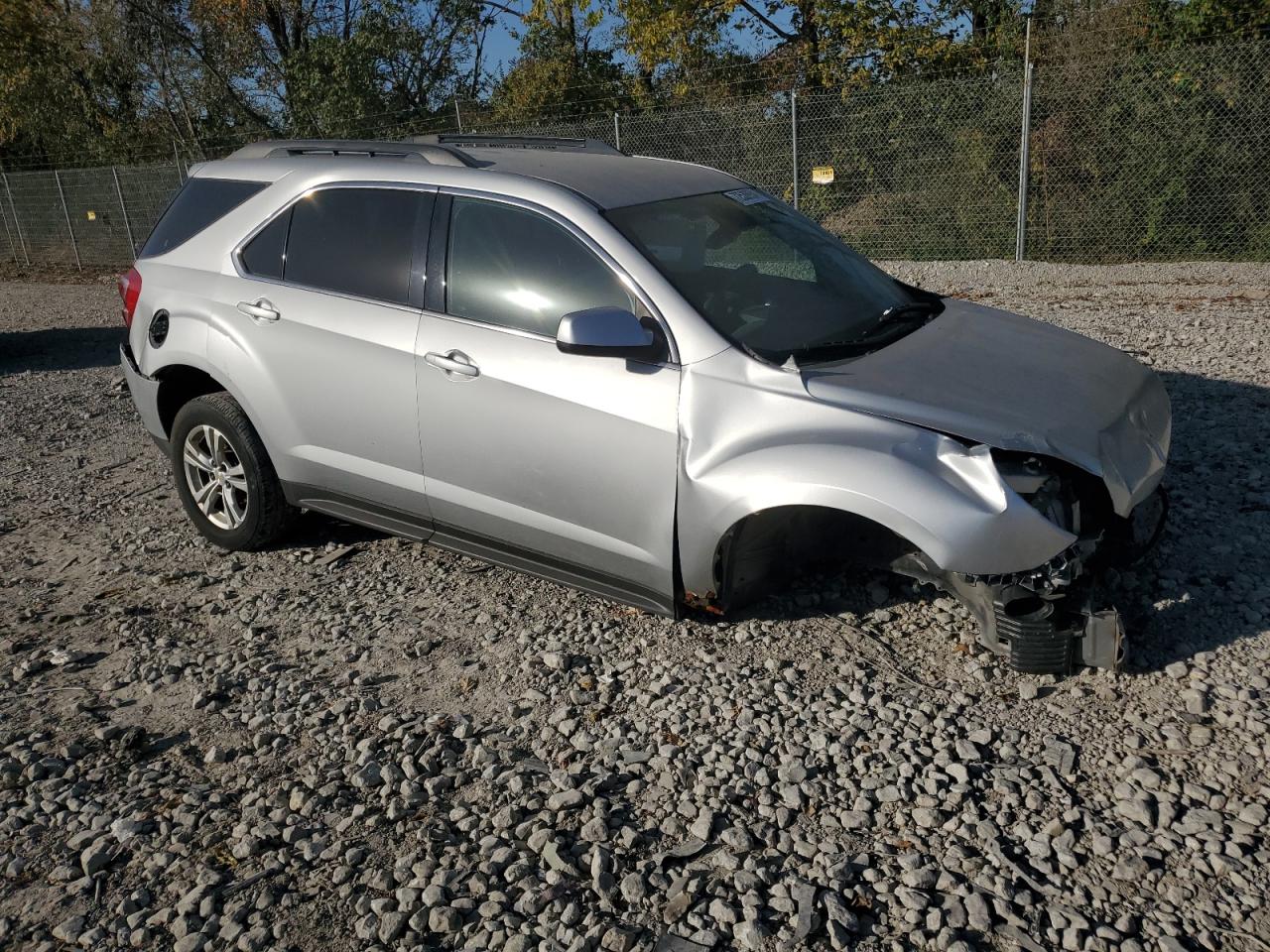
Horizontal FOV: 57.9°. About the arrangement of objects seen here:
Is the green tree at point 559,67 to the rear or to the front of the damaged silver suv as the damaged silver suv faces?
to the rear

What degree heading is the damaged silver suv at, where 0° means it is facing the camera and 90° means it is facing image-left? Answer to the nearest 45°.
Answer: approximately 315°
